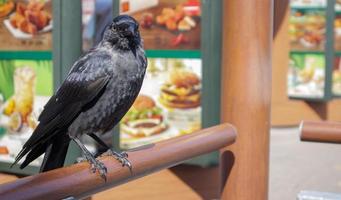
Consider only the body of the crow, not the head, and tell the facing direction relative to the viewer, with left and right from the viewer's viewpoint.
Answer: facing the viewer and to the right of the viewer

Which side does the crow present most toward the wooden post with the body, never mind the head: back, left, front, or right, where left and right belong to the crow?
left

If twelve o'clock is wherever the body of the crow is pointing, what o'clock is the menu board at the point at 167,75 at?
The menu board is roughly at 8 o'clock from the crow.

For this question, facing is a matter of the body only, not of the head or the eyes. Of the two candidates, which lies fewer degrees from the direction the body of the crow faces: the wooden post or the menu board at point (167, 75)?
the wooden post
